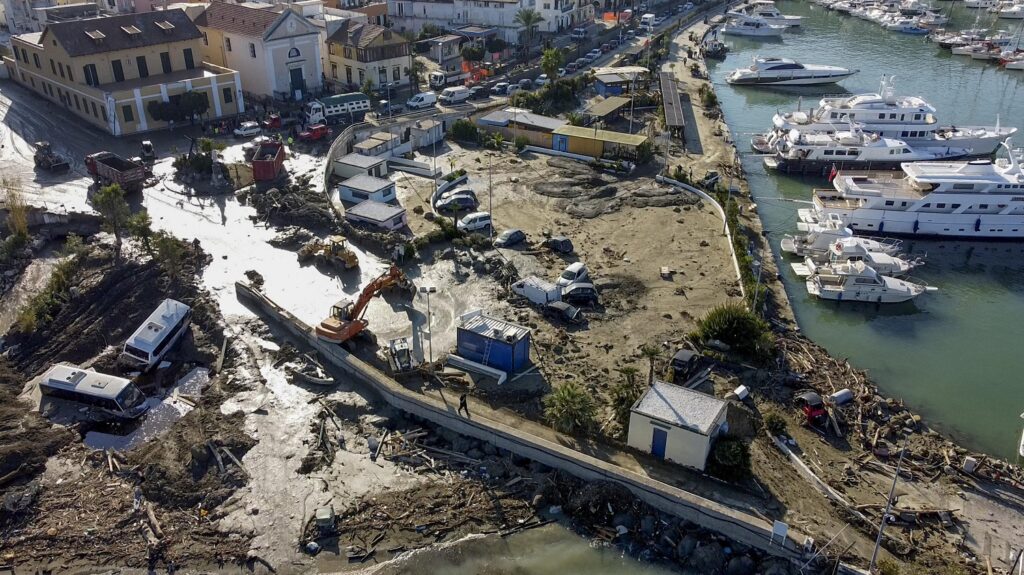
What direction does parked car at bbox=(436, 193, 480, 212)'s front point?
to the viewer's left

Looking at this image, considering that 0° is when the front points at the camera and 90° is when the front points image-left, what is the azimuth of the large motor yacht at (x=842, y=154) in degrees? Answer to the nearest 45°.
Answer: approximately 270°

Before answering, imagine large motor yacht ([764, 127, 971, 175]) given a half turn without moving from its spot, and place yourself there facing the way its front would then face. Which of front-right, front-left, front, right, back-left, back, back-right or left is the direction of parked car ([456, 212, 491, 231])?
front-left

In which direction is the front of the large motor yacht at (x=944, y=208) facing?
to the viewer's right

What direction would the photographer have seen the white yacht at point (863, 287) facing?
facing to the right of the viewer

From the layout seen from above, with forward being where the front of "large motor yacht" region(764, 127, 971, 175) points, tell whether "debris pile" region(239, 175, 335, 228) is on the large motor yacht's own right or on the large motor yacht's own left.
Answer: on the large motor yacht's own right

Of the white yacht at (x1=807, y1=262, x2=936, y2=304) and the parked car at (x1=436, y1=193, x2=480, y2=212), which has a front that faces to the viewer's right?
the white yacht

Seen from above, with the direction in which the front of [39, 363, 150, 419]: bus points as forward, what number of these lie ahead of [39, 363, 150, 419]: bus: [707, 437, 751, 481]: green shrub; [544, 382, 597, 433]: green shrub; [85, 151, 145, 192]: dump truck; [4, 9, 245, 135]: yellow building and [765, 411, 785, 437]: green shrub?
3

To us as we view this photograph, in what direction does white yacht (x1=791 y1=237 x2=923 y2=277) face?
facing to the right of the viewer

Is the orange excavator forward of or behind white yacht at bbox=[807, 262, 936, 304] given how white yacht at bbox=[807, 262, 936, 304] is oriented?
behind
